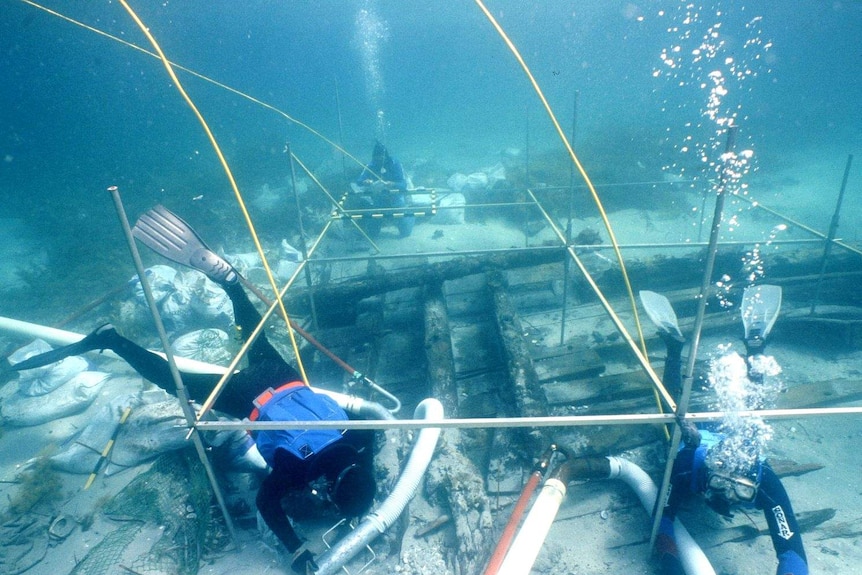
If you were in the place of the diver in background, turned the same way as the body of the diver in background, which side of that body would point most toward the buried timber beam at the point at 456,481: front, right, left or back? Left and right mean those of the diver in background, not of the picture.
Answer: front

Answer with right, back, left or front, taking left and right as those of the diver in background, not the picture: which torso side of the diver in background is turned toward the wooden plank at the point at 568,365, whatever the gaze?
front

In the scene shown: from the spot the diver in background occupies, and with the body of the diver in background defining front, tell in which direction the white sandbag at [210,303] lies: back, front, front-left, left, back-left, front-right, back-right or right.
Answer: front-right

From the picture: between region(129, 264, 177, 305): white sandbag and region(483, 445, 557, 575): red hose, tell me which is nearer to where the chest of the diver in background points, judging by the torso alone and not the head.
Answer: the red hose

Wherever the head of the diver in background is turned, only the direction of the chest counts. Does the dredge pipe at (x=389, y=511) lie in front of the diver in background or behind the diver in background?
in front

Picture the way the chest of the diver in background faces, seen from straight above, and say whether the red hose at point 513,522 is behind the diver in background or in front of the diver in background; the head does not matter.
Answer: in front

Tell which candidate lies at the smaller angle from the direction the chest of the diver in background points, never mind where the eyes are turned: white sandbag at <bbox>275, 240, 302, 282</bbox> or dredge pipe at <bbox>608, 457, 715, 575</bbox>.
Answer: the dredge pipe

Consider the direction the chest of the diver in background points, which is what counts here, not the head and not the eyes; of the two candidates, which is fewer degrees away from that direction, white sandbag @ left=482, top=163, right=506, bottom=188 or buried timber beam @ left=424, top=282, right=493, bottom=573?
the buried timber beam

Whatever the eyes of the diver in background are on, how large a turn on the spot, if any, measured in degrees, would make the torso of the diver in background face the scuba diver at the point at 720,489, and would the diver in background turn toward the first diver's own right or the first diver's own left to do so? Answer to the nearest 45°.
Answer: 0° — they already face them

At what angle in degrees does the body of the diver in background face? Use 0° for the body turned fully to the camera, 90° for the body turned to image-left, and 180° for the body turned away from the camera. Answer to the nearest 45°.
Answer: approximately 0°

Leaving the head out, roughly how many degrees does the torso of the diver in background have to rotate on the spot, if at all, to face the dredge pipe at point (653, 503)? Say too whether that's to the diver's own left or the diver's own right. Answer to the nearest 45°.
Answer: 0° — they already face it
